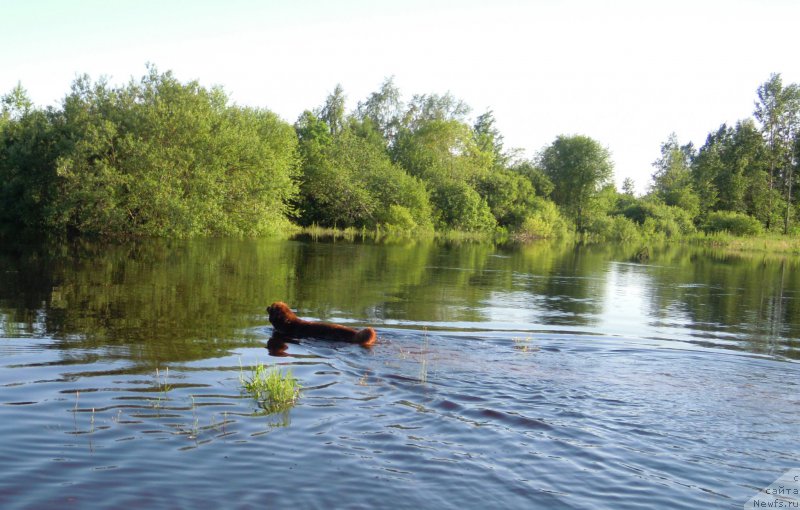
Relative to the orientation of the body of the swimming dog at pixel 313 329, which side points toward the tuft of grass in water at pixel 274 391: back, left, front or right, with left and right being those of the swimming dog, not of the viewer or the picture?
left

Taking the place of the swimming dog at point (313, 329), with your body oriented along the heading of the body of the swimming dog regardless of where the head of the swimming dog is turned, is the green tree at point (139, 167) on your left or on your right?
on your right

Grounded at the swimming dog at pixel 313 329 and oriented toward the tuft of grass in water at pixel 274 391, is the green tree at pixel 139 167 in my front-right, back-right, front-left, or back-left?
back-right

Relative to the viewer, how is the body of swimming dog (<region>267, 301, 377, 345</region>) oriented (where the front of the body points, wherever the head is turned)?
to the viewer's left
